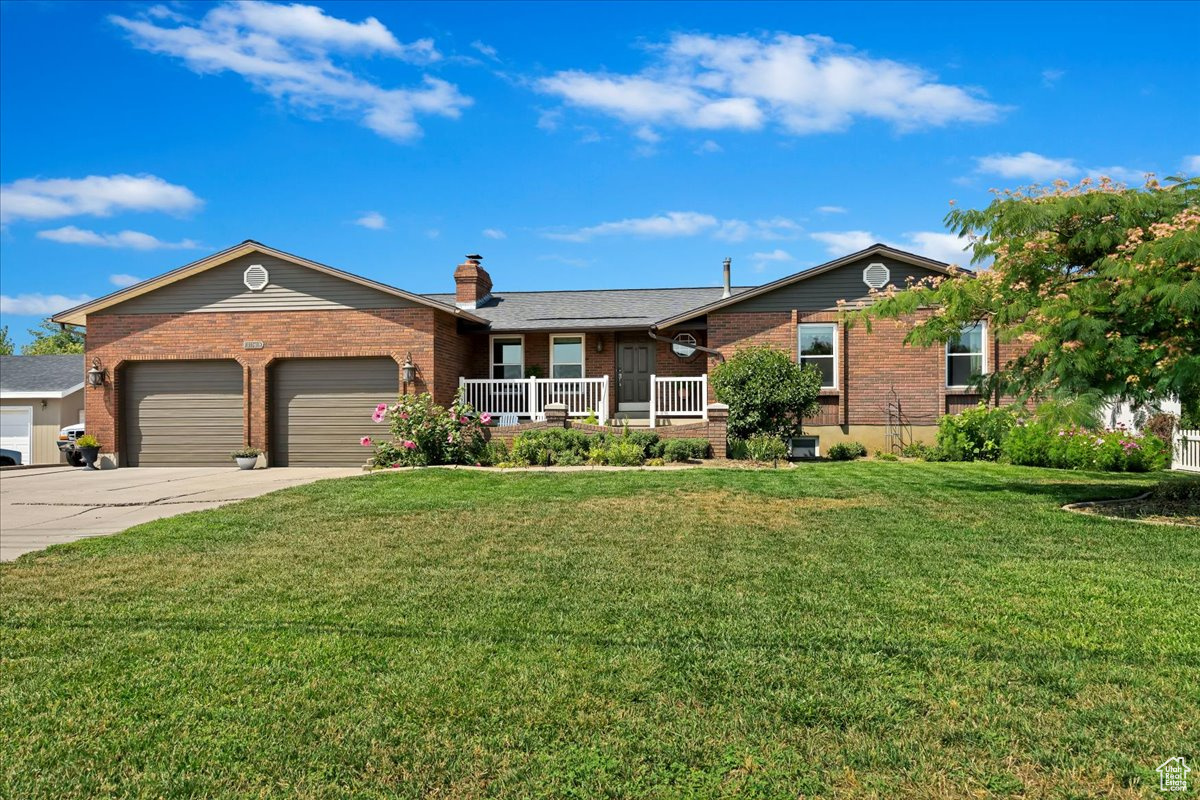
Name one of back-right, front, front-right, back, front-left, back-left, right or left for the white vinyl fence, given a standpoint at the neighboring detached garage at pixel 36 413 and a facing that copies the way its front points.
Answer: front-left

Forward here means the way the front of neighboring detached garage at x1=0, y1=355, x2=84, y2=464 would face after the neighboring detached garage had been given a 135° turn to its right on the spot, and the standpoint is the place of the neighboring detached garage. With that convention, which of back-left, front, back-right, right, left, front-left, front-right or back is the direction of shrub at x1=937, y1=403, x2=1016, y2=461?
back

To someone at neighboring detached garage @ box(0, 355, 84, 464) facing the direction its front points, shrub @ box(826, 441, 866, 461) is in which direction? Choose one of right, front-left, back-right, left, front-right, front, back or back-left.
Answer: front-left

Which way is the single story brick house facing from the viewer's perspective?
toward the camera

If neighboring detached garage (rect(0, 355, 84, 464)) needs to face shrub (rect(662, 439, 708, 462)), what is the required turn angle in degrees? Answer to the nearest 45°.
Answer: approximately 45° to its left

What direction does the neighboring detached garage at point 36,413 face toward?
toward the camera

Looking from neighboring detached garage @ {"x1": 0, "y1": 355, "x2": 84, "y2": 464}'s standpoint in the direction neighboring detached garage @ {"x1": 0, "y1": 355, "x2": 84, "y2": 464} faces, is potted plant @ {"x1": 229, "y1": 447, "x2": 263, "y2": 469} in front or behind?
in front

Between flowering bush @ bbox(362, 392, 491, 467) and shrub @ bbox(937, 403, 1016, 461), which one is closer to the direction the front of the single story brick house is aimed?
the flowering bush

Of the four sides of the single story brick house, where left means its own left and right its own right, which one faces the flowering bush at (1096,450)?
left
